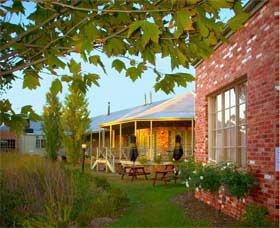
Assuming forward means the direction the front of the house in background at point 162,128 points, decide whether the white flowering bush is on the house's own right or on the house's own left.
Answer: on the house's own left

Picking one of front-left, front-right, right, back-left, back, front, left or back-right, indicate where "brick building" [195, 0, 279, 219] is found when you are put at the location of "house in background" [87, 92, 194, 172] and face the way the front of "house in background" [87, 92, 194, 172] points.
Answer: front-left

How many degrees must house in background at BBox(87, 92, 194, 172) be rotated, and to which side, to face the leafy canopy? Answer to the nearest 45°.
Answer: approximately 45° to its left

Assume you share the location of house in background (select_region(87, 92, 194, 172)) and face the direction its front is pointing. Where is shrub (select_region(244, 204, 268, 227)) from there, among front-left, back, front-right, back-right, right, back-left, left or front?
front-left

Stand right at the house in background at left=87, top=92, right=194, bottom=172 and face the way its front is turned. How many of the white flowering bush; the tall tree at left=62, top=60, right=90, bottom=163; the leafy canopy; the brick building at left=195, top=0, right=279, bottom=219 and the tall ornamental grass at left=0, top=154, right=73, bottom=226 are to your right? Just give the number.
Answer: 1

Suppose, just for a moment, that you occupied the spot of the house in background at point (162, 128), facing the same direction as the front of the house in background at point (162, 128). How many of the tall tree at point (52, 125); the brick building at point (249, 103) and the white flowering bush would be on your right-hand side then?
1

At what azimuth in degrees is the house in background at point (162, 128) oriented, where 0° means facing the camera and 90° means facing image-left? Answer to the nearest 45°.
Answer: approximately 45°

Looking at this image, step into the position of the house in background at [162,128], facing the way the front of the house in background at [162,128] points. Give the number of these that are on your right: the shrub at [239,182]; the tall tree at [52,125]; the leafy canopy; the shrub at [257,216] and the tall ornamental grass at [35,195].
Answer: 1

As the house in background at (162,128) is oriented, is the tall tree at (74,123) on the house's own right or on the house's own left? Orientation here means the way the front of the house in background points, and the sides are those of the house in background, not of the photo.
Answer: on the house's own right

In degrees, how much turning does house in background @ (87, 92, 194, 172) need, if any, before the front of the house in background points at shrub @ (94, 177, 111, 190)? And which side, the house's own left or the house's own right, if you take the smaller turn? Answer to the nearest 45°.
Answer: approximately 45° to the house's own left

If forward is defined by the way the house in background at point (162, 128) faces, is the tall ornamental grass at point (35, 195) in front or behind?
in front

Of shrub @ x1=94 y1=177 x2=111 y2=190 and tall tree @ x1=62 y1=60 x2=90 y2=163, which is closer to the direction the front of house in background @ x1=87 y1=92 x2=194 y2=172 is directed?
the shrub

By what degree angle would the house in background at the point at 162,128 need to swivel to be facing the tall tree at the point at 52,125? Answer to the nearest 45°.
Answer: approximately 90° to its right

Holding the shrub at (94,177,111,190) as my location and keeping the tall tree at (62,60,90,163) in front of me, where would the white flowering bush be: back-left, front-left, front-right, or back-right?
back-right

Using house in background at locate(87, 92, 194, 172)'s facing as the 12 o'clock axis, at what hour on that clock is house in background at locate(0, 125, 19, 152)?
house in background at locate(0, 125, 19, 152) is roughly at 2 o'clock from house in background at locate(87, 92, 194, 172).

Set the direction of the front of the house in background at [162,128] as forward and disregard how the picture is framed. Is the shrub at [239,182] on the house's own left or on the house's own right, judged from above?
on the house's own left
